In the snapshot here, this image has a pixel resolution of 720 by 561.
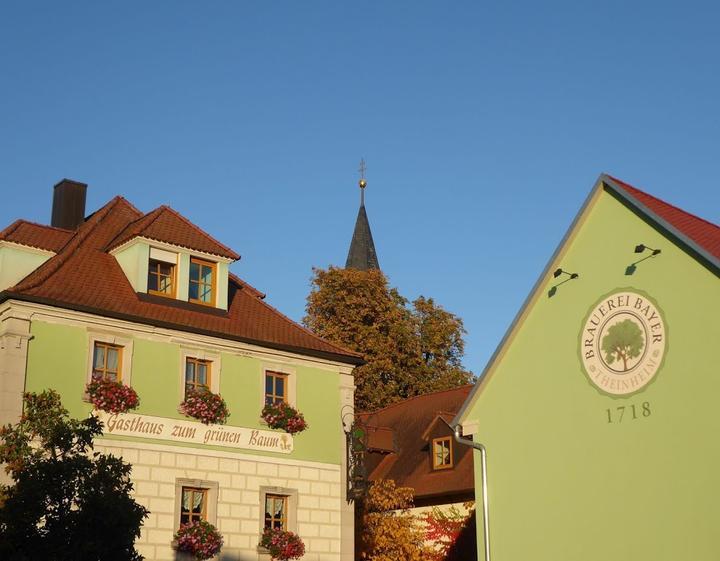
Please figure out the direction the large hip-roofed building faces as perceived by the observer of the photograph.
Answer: facing the viewer and to the right of the viewer

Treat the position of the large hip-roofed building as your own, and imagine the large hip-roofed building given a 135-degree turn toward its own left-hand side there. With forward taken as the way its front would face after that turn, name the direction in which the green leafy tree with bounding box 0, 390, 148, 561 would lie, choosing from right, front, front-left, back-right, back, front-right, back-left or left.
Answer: back

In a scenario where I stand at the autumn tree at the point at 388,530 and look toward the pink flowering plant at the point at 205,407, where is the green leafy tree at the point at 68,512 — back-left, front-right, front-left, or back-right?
front-left
